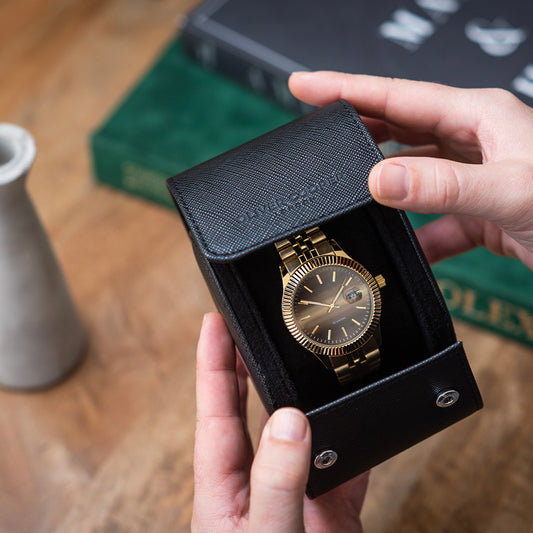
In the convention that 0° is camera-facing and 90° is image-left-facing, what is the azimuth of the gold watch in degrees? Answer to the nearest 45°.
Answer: approximately 0°
